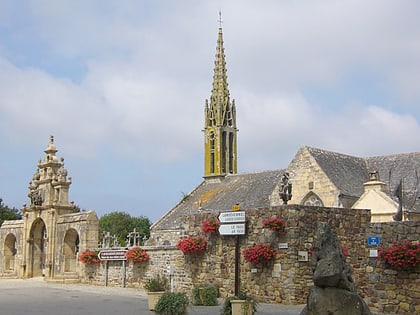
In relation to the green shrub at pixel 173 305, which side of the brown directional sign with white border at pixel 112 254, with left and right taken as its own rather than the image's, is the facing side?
front

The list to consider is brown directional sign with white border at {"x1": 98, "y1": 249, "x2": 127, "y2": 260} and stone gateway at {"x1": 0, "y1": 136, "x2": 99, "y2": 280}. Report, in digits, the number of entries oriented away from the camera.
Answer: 0

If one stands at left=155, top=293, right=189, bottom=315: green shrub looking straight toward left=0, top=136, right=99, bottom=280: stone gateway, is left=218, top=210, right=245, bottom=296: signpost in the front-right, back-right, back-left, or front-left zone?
front-right

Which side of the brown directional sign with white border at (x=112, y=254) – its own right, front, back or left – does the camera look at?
front

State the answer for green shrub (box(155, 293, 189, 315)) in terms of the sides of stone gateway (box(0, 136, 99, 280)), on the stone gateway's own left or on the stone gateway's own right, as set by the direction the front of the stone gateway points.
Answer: on the stone gateway's own left

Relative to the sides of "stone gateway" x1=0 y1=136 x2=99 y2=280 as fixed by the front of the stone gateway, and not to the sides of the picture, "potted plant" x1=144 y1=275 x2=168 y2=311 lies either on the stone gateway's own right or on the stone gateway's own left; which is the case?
on the stone gateway's own left

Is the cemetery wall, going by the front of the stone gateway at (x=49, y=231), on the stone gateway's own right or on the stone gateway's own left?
on the stone gateway's own left

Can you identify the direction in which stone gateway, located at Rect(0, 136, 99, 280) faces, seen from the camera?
facing the viewer and to the left of the viewer
